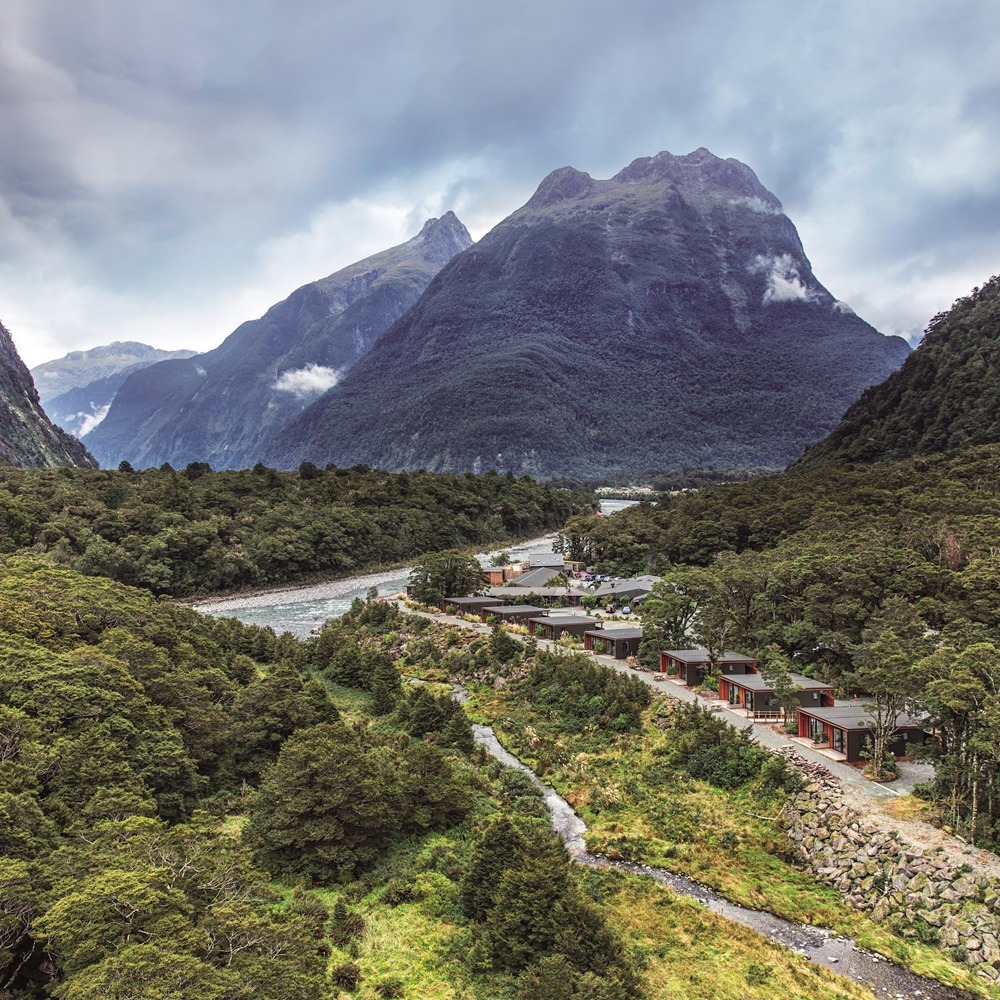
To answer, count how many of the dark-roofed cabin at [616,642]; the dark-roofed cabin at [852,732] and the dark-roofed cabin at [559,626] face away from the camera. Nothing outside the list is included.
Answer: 0

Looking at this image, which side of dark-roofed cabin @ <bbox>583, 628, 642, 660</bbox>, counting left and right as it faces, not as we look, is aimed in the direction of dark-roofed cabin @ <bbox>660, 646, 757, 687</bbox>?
left

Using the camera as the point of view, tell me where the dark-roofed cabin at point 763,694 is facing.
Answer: facing the viewer and to the left of the viewer

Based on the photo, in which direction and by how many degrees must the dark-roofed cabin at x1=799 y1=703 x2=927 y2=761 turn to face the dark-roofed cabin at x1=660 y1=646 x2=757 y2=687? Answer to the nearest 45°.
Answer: approximately 90° to its right

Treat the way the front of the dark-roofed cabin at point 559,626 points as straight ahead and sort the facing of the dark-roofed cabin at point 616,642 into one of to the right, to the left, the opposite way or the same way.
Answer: the same way

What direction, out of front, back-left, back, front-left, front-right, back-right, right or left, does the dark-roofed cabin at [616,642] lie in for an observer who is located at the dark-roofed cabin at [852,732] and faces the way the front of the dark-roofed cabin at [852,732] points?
right

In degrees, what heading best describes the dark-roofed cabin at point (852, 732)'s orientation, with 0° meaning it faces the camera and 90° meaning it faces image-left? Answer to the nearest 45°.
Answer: approximately 45°

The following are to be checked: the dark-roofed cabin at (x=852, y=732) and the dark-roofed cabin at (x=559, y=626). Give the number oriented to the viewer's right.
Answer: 0

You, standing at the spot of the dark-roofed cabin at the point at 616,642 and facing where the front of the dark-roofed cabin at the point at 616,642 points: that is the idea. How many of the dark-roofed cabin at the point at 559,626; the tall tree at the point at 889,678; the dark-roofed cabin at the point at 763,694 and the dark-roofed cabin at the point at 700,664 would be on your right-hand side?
1

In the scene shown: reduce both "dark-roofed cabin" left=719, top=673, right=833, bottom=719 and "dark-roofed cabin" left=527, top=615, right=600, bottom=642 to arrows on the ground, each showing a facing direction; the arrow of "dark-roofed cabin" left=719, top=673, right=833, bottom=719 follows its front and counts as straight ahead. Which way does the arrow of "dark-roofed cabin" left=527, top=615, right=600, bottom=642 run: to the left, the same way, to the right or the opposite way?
the same way

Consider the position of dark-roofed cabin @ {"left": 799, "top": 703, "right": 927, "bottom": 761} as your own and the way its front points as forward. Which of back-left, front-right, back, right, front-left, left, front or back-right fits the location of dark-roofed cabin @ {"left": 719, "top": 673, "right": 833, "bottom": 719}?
right

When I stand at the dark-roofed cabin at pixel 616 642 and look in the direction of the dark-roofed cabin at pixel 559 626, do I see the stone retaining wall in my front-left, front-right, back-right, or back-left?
back-left

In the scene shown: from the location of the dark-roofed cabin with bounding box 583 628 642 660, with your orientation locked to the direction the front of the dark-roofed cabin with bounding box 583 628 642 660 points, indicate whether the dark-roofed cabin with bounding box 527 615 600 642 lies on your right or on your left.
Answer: on your right

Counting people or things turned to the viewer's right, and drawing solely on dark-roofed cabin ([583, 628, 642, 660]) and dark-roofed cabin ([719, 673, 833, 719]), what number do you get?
0

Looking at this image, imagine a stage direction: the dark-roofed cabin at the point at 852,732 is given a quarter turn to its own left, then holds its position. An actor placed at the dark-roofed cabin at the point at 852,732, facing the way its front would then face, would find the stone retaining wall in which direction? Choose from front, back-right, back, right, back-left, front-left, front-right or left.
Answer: front-right
